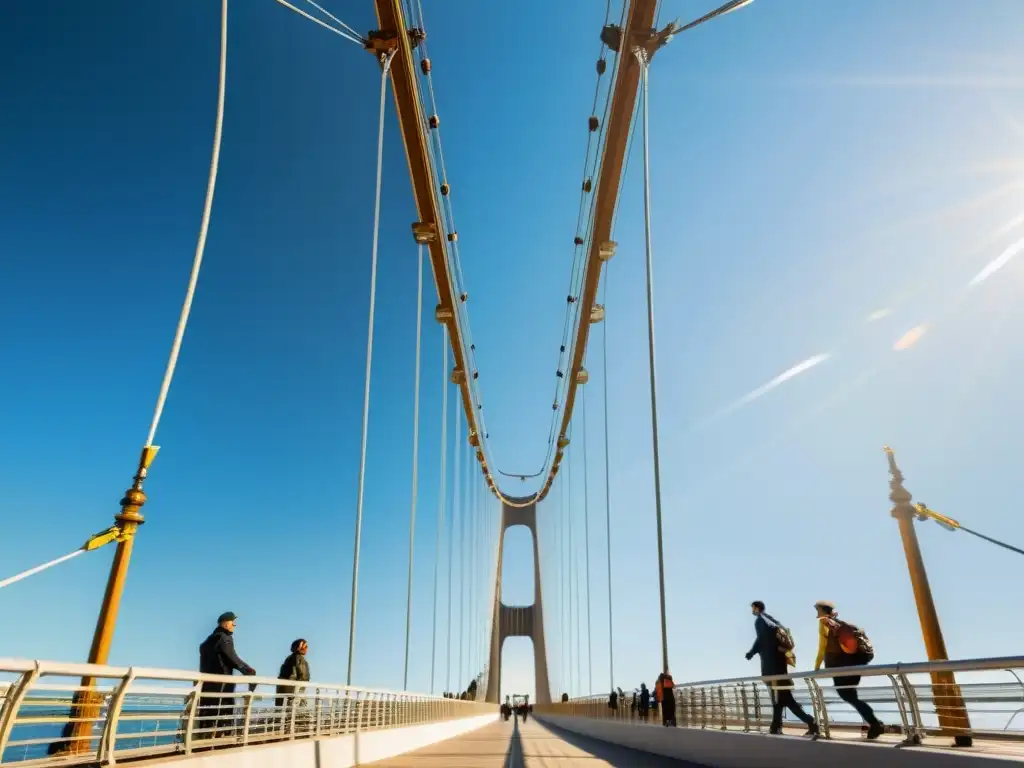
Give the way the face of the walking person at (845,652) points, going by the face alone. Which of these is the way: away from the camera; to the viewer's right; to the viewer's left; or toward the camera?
to the viewer's left

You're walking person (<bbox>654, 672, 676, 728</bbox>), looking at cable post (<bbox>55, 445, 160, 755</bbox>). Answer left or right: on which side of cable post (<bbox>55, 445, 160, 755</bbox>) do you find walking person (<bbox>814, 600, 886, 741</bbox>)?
left

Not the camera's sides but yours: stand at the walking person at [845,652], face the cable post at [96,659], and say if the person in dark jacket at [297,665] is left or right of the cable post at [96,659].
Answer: right

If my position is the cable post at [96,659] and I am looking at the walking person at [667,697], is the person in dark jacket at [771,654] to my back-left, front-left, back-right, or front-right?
front-right

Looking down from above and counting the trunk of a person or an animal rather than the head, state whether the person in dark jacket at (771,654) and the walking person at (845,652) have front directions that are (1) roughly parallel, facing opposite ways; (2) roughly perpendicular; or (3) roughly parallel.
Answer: roughly parallel

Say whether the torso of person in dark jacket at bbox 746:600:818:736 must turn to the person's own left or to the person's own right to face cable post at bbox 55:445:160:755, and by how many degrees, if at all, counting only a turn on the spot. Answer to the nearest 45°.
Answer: approximately 45° to the person's own left

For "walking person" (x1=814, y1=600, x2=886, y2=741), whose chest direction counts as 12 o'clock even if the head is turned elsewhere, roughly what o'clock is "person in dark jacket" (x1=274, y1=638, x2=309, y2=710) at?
The person in dark jacket is roughly at 12 o'clock from the walking person.

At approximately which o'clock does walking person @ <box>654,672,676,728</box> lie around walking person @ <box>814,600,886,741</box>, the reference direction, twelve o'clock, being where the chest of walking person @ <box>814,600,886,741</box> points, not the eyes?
walking person @ <box>654,672,676,728</box> is roughly at 2 o'clock from walking person @ <box>814,600,886,741</box>.

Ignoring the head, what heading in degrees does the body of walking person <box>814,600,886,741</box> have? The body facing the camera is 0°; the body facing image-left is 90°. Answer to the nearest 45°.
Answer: approximately 90°

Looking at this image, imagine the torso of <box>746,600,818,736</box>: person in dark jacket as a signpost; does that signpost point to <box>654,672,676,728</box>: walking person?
no

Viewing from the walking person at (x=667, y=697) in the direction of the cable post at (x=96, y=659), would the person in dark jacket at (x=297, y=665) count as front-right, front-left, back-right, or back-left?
front-right

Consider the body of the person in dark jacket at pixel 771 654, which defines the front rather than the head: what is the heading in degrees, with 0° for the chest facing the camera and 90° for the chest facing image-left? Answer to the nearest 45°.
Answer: approximately 90°

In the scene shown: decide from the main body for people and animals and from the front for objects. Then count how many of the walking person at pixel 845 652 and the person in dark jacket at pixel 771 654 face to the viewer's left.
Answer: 2

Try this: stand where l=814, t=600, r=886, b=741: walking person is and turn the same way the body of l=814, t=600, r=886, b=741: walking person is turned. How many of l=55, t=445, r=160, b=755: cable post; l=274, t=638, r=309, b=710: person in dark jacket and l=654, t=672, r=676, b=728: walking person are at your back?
0

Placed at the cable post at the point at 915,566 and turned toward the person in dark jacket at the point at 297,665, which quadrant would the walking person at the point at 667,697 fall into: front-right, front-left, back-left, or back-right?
front-right
